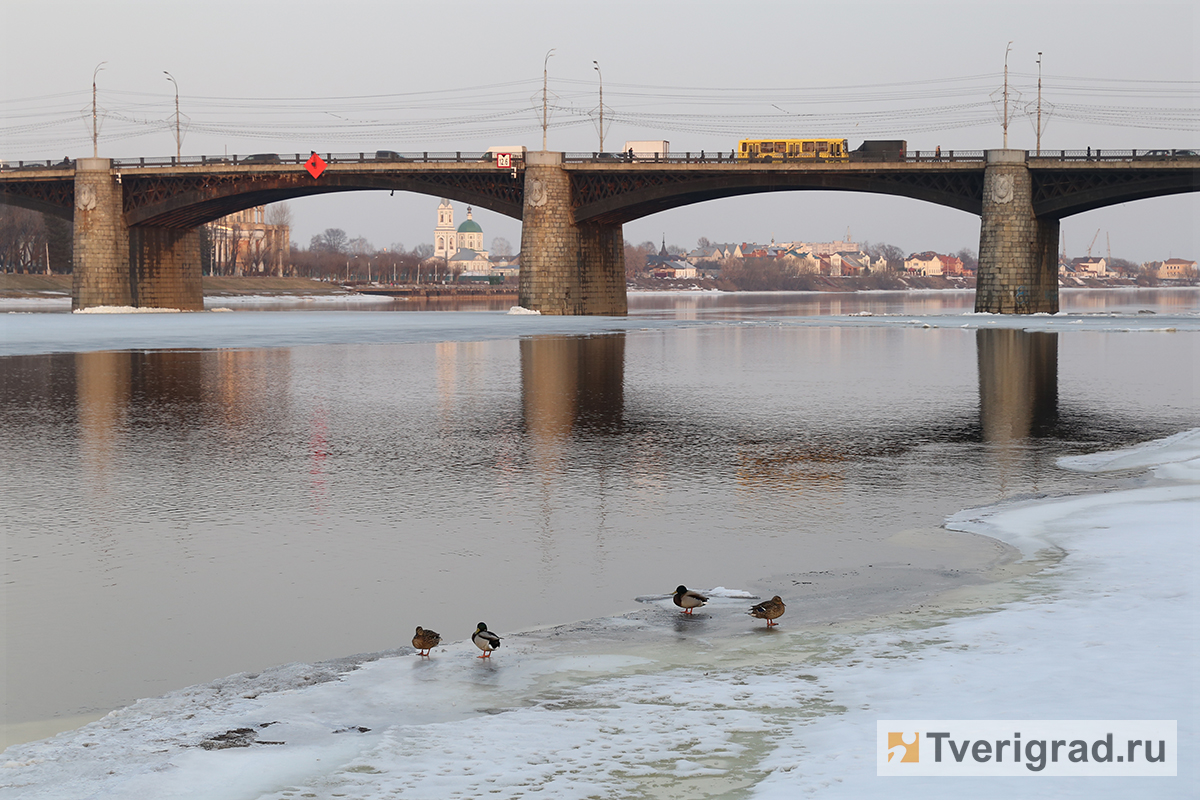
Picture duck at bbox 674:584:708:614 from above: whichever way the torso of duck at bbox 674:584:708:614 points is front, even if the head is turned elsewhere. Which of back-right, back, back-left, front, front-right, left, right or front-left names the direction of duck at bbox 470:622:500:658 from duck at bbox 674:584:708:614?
front-left

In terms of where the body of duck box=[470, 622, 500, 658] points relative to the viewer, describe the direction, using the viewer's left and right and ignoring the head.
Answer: facing the viewer and to the left of the viewer

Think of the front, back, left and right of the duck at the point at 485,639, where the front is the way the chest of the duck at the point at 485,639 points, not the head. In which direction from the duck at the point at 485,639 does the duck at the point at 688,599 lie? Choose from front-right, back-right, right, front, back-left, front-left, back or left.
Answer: back

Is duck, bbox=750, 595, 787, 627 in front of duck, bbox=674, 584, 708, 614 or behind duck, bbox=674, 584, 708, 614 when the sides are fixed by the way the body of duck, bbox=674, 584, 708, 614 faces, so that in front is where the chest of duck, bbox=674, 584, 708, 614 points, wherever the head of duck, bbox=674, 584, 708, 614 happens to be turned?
behind

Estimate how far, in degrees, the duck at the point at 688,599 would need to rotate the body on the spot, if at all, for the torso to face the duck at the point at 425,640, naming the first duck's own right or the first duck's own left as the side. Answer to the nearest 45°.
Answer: approximately 45° to the first duck's own left

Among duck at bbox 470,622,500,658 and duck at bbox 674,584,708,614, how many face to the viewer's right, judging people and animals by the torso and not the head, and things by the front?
0

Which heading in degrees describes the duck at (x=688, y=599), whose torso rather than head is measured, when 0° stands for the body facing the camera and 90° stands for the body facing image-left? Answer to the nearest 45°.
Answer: approximately 90°
